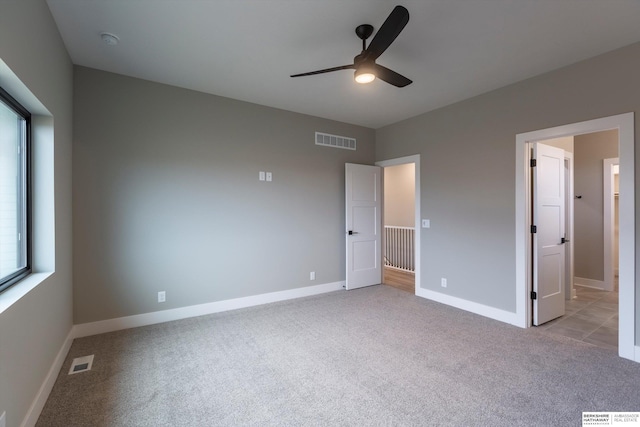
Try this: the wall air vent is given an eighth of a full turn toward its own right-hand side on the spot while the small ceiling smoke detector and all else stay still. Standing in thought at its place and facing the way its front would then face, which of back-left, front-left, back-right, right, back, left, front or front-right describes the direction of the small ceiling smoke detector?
front-right

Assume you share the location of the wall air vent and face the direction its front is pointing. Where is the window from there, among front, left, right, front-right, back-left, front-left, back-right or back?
right

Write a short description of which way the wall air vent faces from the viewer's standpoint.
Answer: facing the viewer and to the right of the viewer

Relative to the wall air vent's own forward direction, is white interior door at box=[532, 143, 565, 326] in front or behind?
in front

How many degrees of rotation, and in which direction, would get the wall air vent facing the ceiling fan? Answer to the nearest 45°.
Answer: approximately 45° to its right

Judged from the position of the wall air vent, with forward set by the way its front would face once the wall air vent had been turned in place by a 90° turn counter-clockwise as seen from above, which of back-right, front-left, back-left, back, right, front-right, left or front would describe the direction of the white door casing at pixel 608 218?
front-right

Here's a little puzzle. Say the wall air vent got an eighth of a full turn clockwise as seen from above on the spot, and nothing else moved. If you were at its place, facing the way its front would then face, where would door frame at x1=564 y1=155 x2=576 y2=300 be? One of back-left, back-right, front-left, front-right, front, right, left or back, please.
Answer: left

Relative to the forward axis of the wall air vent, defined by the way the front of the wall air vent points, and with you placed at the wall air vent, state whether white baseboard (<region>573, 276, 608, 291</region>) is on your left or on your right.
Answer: on your left
